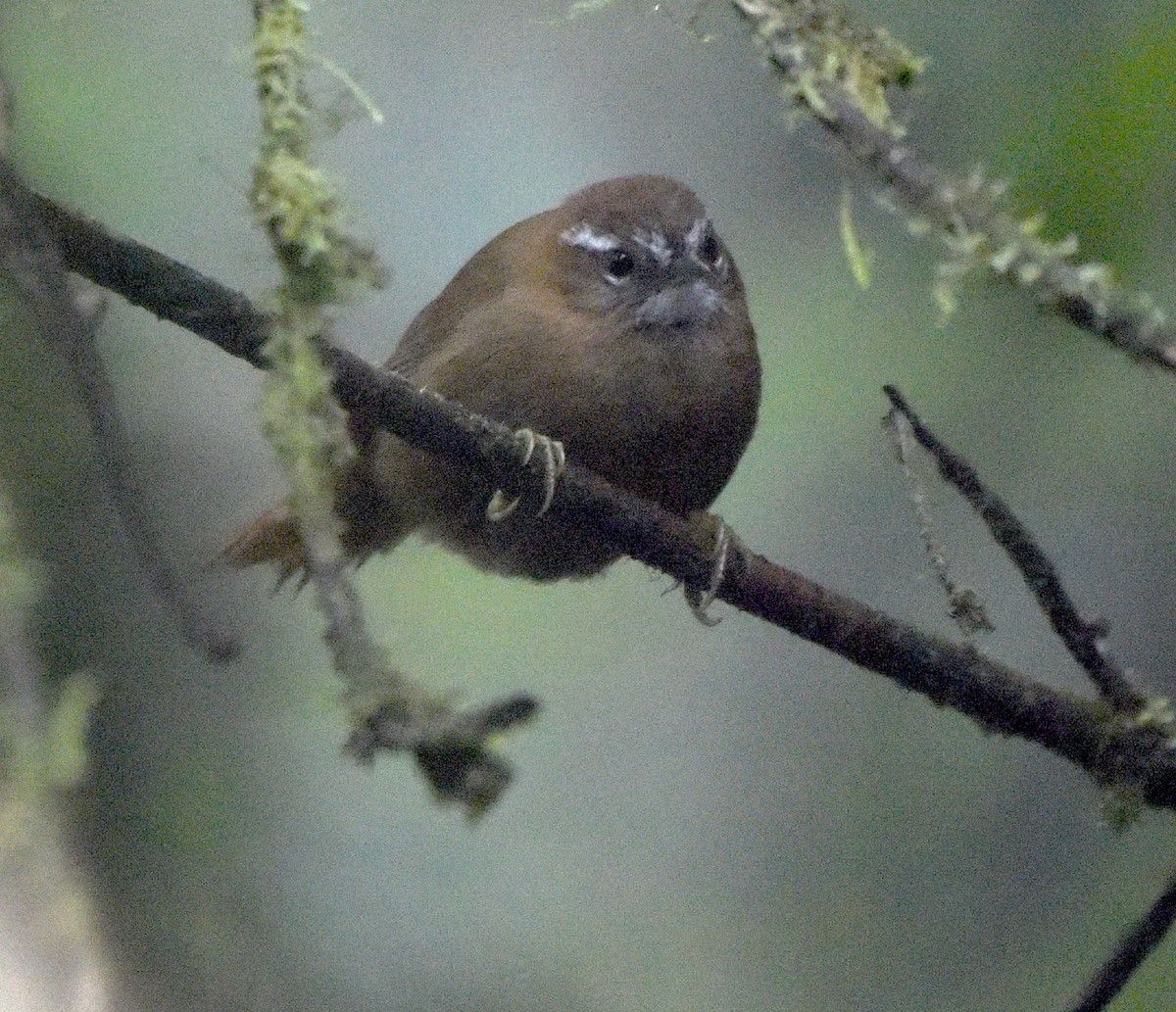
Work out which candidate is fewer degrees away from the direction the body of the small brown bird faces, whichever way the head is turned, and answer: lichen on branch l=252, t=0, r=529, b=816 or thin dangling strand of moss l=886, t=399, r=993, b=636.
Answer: the thin dangling strand of moss

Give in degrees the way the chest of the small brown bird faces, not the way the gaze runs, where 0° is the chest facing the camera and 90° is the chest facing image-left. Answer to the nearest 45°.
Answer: approximately 315°

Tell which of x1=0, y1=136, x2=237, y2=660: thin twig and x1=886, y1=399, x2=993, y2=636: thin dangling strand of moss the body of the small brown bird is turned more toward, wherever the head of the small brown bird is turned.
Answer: the thin dangling strand of moss

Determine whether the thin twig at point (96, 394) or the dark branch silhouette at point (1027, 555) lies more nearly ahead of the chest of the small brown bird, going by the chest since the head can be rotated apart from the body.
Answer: the dark branch silhouette
